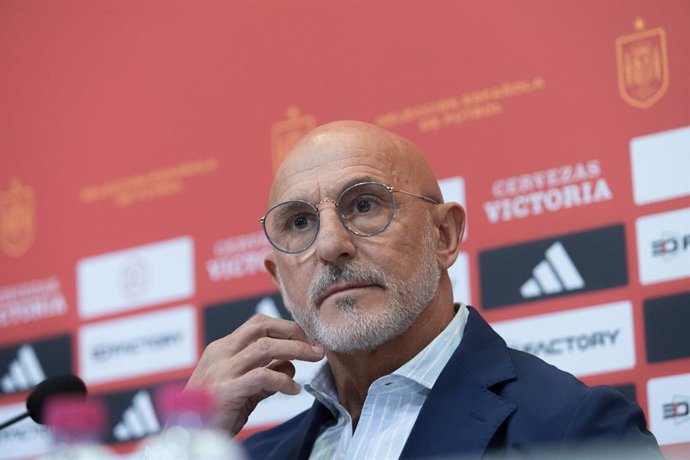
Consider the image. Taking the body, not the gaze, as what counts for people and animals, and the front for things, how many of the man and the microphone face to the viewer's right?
1

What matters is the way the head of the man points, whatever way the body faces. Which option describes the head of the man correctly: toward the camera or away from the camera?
toward the camera

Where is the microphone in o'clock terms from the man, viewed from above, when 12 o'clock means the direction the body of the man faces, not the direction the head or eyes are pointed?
The microphone is roughly at 2 o'clock from the man.

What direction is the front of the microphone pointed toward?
to the viewer's right

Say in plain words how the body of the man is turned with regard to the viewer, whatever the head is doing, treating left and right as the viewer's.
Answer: facing the viewer and to the left of the viewer

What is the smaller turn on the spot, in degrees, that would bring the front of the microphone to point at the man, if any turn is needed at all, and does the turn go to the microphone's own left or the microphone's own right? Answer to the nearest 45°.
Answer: approximately 45° to the microphone's own right

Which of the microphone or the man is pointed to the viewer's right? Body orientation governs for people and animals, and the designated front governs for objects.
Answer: the microphone
